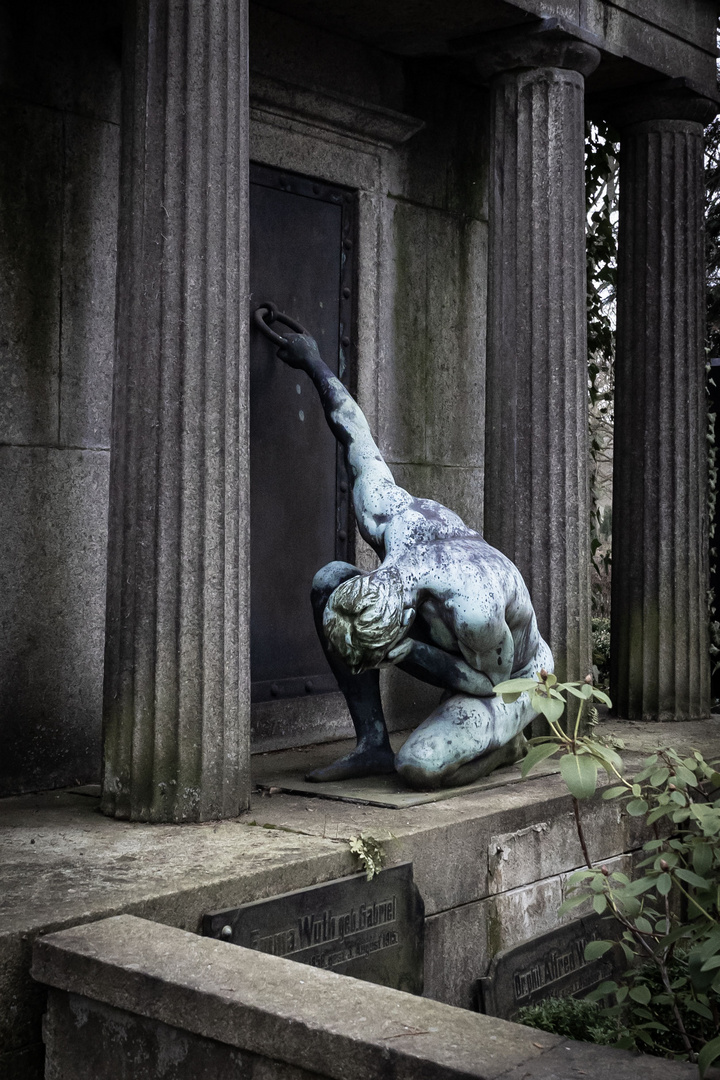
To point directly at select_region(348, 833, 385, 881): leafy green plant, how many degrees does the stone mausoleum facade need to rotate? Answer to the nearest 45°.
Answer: approximately 45° to its right

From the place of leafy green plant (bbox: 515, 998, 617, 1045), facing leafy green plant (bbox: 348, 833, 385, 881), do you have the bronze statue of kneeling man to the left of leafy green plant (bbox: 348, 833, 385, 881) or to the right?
right

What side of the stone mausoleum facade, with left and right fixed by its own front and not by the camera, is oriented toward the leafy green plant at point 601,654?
left
